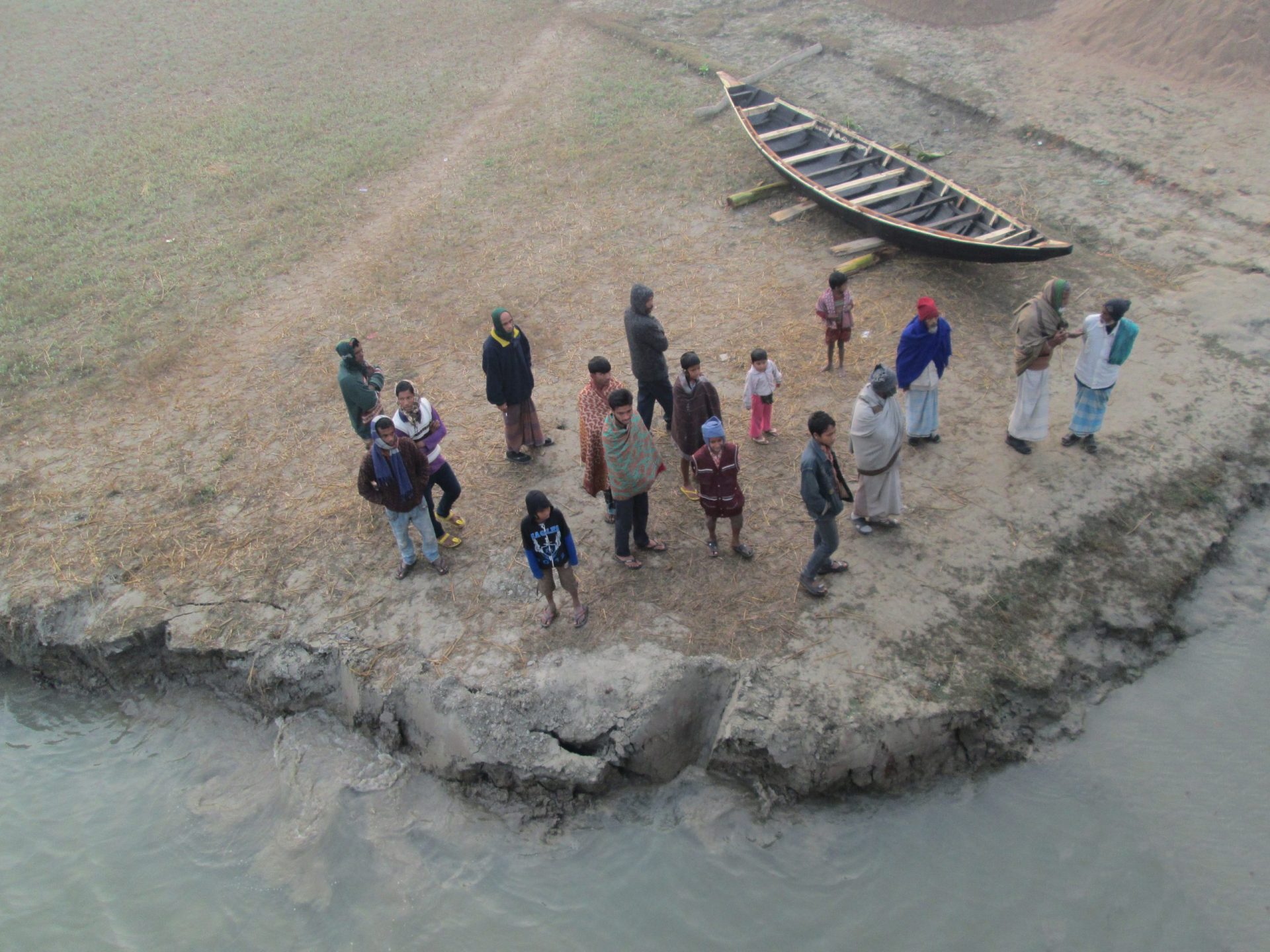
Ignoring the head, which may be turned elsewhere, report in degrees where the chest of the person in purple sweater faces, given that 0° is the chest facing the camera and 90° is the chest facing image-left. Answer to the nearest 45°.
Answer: approximately 315°

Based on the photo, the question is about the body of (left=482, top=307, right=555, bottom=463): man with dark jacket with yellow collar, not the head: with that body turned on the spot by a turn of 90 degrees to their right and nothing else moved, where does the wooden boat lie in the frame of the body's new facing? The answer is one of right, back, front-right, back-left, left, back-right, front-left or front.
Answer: back

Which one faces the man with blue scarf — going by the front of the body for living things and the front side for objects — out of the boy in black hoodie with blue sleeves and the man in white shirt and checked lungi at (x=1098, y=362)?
the man in white shirt and checked lungi

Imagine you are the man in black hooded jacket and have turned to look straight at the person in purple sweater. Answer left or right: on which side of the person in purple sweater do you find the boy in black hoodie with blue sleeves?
left

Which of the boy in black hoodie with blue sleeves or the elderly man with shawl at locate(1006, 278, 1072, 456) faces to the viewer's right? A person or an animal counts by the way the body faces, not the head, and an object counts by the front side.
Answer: the elderly man with shawl

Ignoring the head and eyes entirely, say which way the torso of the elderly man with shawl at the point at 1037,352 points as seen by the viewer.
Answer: to the viewer's right

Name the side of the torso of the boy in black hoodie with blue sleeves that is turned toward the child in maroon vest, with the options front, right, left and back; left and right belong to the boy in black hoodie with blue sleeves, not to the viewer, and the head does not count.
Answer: left

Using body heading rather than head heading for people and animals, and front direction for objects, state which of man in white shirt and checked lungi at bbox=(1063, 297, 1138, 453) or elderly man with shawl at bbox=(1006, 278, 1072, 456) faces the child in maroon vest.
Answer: the man in white shirt and checked lungi

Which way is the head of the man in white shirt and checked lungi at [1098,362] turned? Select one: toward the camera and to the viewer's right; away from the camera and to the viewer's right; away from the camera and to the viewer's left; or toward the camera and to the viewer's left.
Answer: toward the camera and to the viewer's left

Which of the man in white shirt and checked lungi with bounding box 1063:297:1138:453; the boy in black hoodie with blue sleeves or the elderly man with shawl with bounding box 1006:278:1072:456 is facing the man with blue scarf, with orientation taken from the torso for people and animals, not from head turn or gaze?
the man in white shirt and checked lungi

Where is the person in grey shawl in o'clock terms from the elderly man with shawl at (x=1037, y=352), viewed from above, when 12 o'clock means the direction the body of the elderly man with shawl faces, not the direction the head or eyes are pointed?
The person in grey shawl is roughly at 4 o'clock from the elderly man with shawl.
